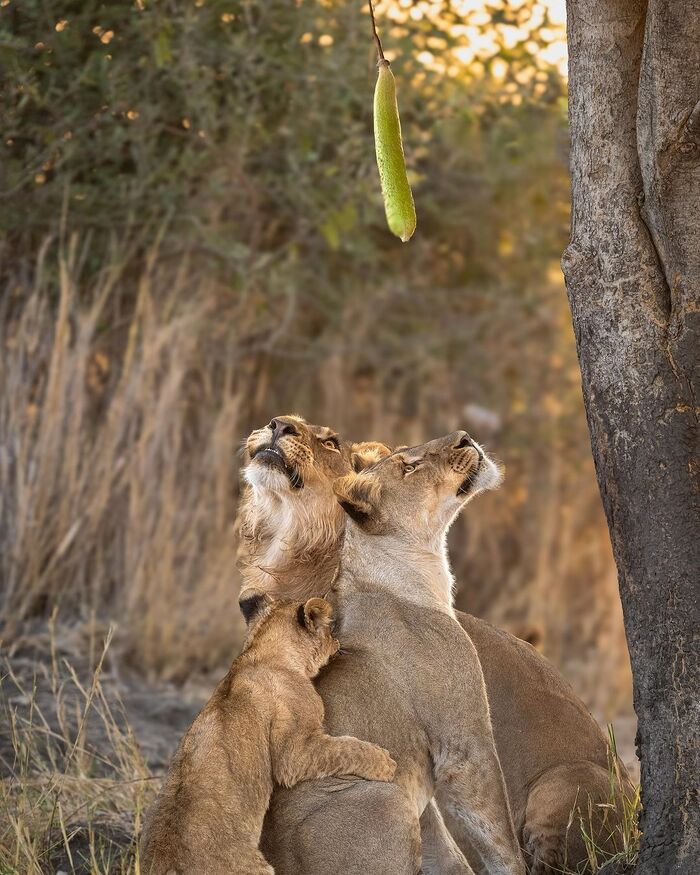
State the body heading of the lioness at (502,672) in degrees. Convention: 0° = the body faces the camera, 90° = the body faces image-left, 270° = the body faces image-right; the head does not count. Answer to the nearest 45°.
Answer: approximately 45°
